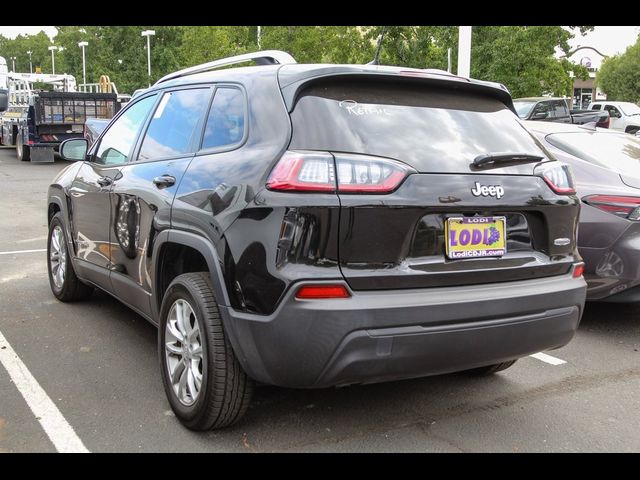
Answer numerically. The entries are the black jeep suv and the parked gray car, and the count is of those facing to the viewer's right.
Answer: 0

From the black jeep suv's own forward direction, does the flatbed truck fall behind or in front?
in front

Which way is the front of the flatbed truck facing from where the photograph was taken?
facing away from the viewer and to the left of the viewer

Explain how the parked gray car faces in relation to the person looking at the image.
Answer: facing away from the viewer and to the left of the viewer

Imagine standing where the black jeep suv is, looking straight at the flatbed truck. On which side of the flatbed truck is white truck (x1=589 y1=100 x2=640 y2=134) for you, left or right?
right

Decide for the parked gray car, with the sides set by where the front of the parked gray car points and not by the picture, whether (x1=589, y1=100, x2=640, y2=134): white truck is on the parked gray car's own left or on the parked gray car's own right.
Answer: on the parked gray car's own right

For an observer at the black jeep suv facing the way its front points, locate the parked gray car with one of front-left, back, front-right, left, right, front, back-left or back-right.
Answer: right

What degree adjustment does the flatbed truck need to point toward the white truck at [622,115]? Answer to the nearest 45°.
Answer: approximately 135° to its right

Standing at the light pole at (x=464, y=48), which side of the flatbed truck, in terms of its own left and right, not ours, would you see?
back

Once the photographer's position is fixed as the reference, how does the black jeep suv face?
facing away from the viewer and to the left of the viewer

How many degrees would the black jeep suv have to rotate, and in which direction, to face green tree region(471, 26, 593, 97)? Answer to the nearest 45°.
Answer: approximately 45° to its right

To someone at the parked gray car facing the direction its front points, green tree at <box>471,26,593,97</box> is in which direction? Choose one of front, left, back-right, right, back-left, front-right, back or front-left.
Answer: front-right
